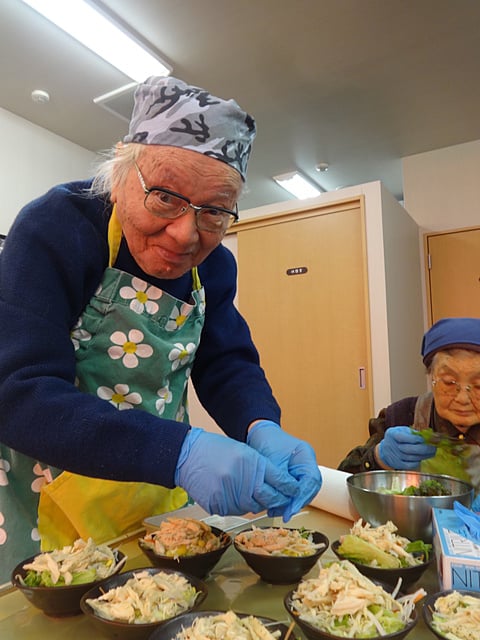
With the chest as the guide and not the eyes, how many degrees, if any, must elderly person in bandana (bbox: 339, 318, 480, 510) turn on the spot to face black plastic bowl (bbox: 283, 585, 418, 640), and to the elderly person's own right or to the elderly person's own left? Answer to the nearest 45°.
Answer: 0° — they already face it

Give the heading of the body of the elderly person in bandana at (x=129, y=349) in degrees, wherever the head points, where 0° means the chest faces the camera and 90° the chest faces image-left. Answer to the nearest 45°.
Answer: approximately 315°

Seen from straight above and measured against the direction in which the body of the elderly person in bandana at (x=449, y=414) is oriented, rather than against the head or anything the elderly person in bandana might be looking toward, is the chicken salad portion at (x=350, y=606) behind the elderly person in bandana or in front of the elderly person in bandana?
in front

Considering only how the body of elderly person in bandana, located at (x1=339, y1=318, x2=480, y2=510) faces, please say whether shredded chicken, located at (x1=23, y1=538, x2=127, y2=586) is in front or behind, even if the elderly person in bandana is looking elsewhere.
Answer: in front

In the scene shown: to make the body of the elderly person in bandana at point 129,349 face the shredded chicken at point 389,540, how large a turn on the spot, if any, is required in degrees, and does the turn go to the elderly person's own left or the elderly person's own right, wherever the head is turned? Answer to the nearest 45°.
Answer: approximately 45° to the elderly person's own left

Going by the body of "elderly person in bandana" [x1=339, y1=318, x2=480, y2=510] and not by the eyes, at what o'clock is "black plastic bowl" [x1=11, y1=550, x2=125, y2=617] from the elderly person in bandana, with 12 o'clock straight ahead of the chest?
The black plastic bowl is roughly at 1 o'clock from the elderly person in bandana.

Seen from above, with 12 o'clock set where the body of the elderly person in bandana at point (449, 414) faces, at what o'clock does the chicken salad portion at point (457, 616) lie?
The chicken salad portion is roughly at 12 o'clock from the elderly person in bandana.

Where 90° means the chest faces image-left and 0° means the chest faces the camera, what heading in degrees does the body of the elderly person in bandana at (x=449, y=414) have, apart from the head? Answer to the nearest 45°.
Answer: approximately 0°

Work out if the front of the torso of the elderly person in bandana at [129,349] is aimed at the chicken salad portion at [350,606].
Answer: yes
